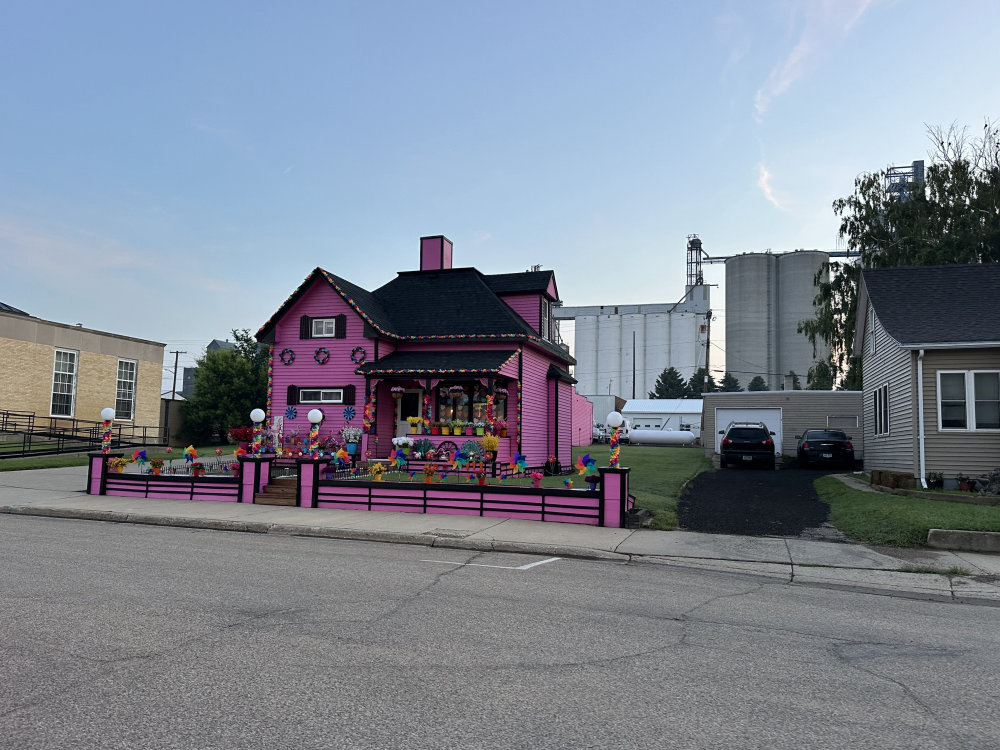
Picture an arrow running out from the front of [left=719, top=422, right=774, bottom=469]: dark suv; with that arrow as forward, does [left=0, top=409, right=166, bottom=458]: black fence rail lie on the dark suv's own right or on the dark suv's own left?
on the dark suv's own left

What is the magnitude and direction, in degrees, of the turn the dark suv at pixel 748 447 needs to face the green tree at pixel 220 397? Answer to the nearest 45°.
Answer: approximately 90° to its left

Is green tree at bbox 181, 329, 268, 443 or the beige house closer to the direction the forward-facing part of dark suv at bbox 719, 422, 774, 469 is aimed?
the green tree

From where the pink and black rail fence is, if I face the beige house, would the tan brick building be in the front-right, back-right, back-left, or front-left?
back-left

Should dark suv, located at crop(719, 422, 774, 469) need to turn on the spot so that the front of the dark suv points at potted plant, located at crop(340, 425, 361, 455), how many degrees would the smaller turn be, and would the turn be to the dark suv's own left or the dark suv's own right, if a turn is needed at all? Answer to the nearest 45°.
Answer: approximately 135° to the dark suv's own left

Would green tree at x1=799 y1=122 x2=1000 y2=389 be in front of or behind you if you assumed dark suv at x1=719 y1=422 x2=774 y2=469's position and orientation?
in front

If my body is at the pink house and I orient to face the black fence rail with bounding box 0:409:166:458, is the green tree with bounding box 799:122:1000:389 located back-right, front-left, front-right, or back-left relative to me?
back-right

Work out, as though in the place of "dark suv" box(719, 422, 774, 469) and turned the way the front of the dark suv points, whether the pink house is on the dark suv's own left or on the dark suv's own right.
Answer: on the dark suv's own left

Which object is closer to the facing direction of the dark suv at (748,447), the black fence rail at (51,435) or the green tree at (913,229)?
the green tree
